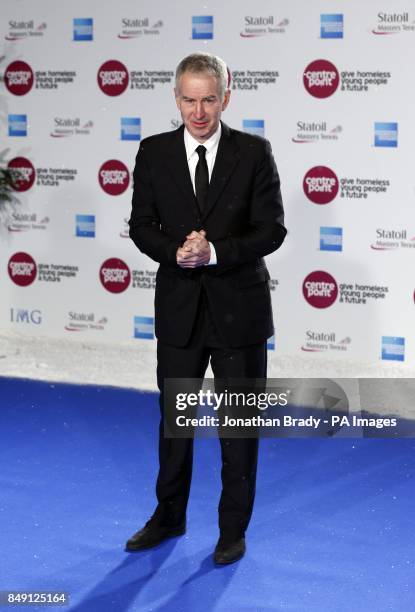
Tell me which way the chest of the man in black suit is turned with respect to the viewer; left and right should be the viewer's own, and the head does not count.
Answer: facing the viewer
